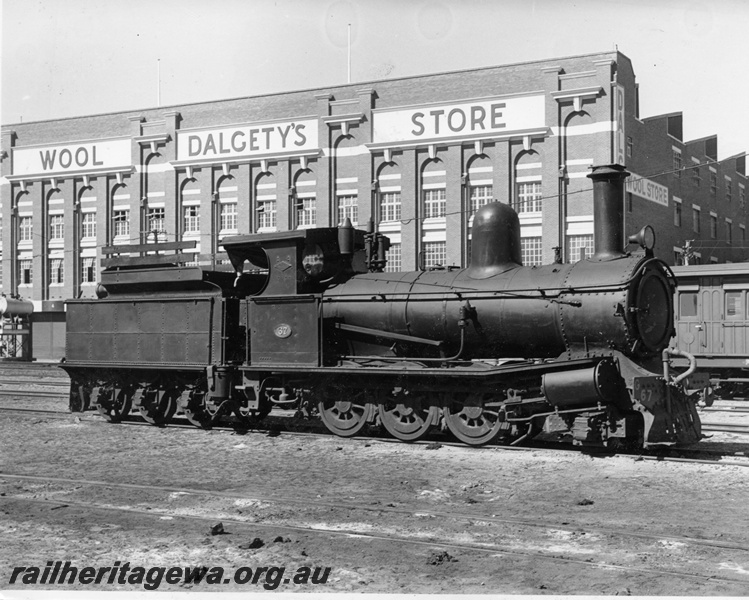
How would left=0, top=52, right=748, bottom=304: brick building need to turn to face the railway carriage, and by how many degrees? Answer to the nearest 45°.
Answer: approximately 45° to its left

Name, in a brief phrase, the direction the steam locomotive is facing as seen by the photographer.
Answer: facing the viewer and to the right of the viewer

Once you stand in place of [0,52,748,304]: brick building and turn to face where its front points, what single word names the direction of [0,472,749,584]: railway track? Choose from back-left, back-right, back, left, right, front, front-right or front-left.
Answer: front-left

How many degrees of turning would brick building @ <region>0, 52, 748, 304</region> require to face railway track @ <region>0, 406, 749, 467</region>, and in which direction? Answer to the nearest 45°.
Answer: approximately 45° to its left

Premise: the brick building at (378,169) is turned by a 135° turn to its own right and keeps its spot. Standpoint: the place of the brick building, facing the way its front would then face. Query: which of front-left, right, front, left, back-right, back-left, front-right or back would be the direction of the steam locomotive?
back

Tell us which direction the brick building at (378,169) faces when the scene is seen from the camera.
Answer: facing the viewer and to the left of the viewer
